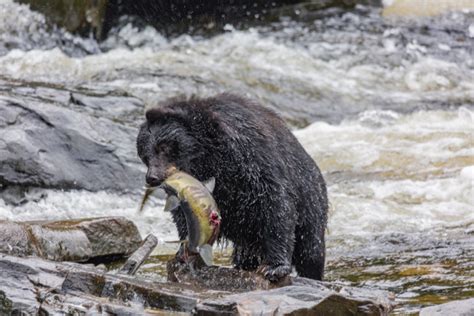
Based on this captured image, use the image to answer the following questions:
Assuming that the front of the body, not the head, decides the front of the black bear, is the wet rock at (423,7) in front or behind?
behind

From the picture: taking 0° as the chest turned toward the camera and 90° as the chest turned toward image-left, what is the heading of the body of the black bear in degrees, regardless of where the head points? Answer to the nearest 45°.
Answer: approximately 45°

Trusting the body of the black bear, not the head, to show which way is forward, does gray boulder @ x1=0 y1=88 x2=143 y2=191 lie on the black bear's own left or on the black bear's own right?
on the black bear's own right

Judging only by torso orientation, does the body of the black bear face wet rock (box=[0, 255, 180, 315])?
yes

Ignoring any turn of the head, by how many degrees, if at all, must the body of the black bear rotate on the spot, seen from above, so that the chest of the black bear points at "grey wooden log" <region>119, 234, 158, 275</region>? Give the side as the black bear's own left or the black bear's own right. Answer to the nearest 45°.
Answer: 0° — it already faces it

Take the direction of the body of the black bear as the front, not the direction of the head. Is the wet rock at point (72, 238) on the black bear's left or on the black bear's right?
on the black bear's right
